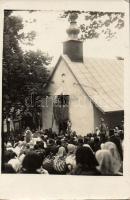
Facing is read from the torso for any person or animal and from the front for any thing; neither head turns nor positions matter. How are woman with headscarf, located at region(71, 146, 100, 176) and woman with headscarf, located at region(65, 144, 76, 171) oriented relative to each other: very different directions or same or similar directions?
same or similar directions

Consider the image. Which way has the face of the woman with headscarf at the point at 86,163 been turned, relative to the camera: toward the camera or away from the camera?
away from the camera

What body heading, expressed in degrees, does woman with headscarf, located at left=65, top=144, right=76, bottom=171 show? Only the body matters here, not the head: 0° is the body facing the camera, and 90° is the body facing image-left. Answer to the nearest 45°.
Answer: approximately 180°

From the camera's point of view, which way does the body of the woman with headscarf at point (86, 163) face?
away from the camera

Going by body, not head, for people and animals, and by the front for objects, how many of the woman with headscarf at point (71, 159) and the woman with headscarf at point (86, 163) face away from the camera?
2
